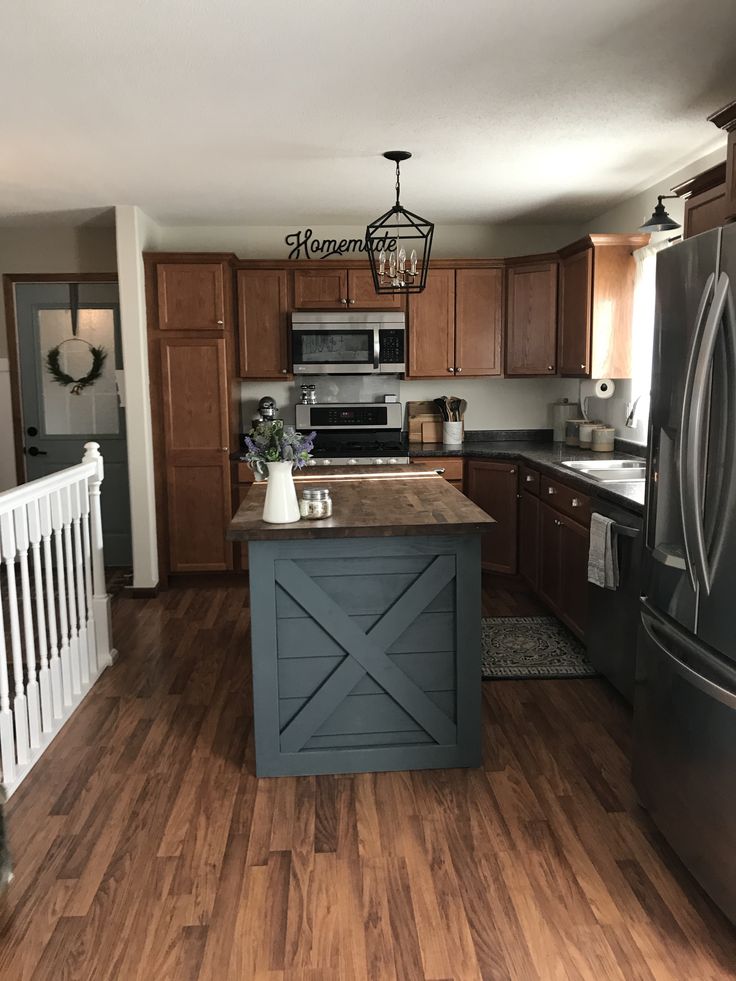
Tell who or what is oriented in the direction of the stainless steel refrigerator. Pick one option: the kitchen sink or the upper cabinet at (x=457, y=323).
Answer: the upper cabinet

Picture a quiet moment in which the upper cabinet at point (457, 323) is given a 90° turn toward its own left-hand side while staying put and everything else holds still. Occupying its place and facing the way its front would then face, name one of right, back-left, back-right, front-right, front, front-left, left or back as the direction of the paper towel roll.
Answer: front-right

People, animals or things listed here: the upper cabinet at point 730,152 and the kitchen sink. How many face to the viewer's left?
2

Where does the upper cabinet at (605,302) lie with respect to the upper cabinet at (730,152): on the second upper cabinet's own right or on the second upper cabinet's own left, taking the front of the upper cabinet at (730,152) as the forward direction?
on the second upper cabinet's own right

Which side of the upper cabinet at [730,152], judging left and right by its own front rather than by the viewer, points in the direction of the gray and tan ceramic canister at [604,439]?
right

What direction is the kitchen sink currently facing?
to the viewer's left

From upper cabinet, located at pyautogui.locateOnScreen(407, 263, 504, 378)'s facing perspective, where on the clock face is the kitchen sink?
The kitchen sink is roughly at 11 o'clock from the upper cabinet.

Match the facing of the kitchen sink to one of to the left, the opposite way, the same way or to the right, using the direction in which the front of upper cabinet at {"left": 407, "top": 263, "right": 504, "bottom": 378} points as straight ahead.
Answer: to the right

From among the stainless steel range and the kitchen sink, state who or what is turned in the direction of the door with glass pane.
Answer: the kitchen sink

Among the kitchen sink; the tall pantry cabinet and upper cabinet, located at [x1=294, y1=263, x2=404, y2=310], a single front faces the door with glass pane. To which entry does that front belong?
the kitchen sink

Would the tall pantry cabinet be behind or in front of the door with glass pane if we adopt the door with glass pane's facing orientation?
in front
